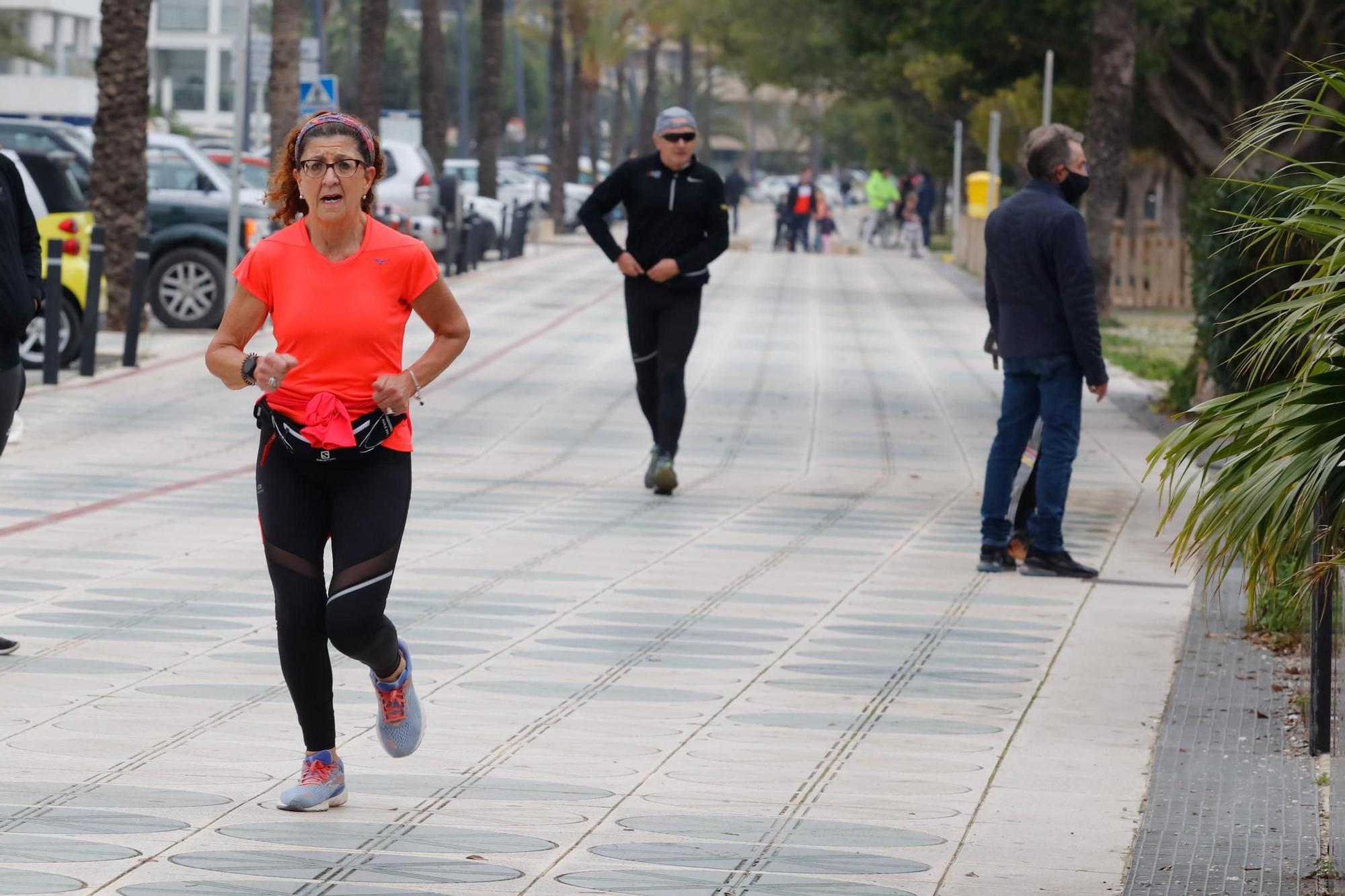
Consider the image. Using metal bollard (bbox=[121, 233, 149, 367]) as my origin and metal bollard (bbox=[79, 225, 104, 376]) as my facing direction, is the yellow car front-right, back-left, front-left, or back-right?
front-right

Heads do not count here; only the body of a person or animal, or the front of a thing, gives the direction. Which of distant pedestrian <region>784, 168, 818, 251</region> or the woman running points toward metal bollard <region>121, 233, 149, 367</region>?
the distant pedestrian

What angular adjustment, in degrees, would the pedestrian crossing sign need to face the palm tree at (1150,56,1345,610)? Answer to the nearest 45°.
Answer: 0° — it already faces it

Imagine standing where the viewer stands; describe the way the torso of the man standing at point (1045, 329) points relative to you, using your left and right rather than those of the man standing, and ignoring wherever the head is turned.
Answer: facing away from the viewer and to the right of the viewer

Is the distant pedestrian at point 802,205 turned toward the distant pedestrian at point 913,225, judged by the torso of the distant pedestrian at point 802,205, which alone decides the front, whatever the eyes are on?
no

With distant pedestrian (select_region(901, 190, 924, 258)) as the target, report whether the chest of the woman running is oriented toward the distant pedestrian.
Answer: no

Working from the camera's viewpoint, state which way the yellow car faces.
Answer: facing away from the viewer and to the left of the viewer

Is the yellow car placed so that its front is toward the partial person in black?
no

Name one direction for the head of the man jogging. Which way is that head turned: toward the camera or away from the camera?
toward the camera

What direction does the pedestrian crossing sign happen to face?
toward the camera

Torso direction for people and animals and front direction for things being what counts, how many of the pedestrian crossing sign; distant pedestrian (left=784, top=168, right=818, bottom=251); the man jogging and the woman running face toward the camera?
4

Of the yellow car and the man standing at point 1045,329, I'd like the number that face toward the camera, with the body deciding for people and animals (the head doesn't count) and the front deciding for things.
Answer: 0

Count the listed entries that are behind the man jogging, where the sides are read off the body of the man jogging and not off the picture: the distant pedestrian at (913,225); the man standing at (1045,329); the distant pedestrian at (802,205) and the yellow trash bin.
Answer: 3

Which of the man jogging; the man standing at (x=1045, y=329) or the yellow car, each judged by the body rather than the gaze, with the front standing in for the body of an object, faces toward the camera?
the man jogging

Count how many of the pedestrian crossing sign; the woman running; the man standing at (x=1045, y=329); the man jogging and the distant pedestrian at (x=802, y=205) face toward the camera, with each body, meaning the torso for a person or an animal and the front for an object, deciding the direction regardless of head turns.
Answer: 4

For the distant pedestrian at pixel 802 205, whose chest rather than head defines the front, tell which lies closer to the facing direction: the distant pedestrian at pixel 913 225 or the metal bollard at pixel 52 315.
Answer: the metal bollard

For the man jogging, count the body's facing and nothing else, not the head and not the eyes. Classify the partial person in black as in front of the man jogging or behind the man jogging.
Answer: in front

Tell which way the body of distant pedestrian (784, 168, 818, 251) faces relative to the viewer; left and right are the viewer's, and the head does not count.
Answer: facing the viewer

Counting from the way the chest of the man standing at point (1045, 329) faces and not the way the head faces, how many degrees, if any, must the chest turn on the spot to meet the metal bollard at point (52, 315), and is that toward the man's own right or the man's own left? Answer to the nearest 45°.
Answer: approximately 90° to the man's own left

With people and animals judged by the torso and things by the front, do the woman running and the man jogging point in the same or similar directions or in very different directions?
same or similar directions

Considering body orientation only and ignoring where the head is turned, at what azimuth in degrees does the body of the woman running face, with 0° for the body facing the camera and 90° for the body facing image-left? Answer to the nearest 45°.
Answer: approximately 0°

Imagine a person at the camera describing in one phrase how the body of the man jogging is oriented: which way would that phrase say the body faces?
toward the camera
